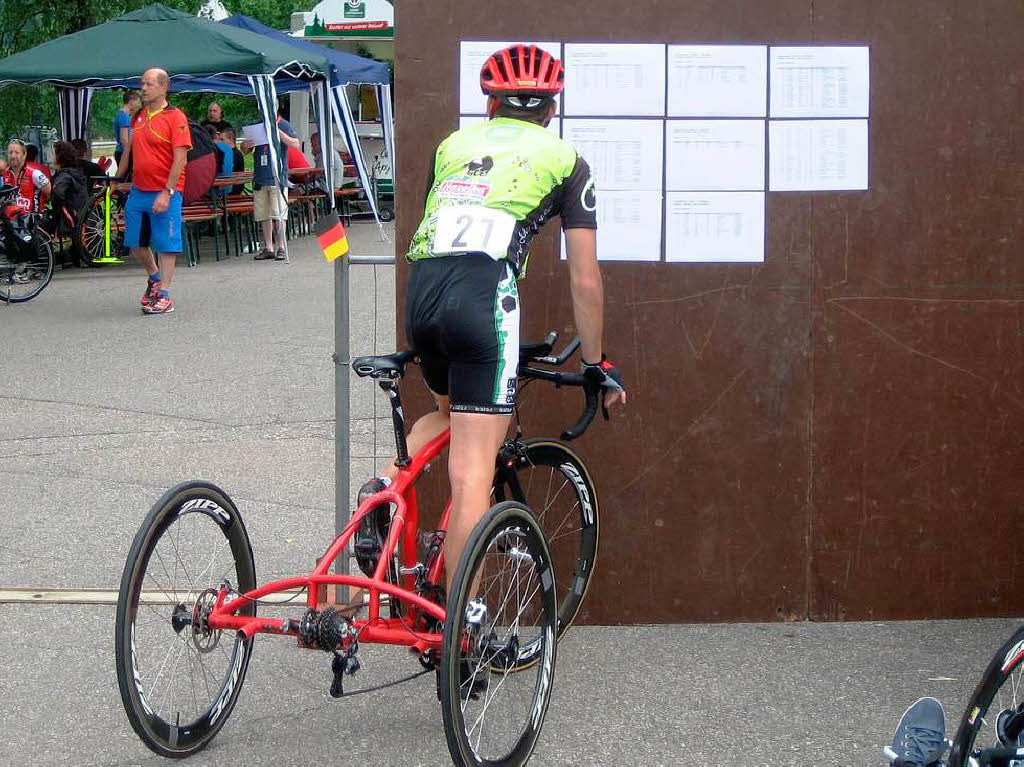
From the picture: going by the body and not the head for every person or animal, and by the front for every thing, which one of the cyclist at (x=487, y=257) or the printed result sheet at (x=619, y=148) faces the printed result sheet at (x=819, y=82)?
the cyclist

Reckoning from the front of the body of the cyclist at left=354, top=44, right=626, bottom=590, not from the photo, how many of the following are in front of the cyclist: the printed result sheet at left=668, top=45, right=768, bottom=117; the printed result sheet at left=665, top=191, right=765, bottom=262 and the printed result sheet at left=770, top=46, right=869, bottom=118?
3

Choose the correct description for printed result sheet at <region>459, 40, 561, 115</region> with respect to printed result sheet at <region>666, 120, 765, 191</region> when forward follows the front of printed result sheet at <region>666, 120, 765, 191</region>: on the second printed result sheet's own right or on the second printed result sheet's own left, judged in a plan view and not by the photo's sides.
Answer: on the second printed result sheet's own right

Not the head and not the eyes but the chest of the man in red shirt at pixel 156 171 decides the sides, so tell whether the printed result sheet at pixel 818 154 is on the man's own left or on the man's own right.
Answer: on the man's own left

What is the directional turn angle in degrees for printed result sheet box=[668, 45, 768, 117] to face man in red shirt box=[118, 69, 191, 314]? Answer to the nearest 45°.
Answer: approximately 135° to its right

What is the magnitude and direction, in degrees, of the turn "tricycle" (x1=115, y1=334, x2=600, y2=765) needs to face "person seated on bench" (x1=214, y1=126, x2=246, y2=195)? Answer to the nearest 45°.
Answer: approximately 45° to its left

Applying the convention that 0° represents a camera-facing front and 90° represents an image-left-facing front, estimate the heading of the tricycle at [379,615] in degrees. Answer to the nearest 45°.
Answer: approximately 225°

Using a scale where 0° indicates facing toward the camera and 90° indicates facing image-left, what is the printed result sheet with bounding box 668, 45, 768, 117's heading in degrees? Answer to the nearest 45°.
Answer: approximately 0°

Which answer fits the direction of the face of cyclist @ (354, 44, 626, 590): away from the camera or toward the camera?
away from the camera

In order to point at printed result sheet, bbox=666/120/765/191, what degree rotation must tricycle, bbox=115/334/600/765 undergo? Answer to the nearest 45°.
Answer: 0° — it already faces it
